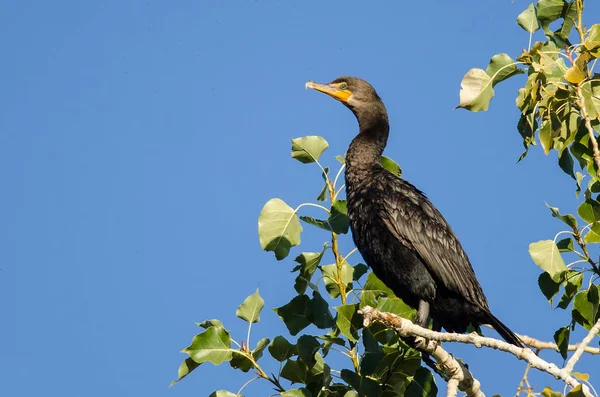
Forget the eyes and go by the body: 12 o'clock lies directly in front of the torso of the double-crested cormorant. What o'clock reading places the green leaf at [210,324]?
The green leaf is roughly at 12 o'clock from the double-crested cormorant.

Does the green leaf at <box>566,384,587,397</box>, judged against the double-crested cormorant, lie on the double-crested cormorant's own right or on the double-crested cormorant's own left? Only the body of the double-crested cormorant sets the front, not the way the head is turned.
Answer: on the double-crested cormorant's own left

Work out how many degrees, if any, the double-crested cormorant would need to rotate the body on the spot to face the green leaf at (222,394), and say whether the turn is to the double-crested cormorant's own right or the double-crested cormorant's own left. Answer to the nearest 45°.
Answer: approximately 45° to the double-crested cormorant's own left

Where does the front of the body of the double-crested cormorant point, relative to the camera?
to the viewer's left
